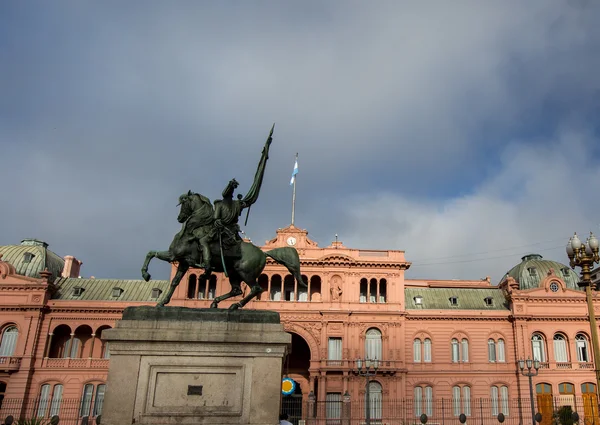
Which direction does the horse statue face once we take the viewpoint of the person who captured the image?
facing to the left of the viewer

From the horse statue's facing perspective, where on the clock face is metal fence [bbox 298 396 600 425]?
The metal fence is roughly at 4 o'clock from the horse statue.

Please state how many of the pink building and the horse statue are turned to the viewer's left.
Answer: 1

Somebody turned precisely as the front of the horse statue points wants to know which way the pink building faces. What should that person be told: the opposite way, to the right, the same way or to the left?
to the left

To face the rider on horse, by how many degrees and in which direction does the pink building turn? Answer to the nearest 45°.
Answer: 0° — it already faces them

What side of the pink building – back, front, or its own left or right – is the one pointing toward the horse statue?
front

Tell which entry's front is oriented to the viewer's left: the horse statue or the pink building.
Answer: the horse statue

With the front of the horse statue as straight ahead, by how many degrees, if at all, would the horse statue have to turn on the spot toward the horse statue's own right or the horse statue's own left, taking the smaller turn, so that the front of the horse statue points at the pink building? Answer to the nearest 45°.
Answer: approximately 90° to the horse statue's own right

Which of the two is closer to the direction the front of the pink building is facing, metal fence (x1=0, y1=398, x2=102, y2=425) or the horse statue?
the horse statue

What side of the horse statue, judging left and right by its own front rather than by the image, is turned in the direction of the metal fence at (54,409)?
right

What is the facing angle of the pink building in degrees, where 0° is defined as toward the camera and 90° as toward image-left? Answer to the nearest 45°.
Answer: approximately 0°
